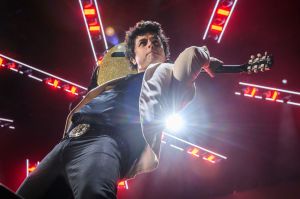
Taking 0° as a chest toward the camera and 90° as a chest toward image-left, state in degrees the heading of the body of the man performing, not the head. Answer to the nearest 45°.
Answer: approximately 45°

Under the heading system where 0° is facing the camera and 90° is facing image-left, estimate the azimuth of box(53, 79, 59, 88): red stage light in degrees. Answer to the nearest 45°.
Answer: approximately 0°

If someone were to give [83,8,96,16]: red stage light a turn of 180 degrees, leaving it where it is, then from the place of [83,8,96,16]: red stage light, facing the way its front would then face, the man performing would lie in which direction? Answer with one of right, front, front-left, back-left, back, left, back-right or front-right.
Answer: back

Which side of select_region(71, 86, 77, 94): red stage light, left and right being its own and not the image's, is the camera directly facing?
front

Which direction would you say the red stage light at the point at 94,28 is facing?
toward the camera

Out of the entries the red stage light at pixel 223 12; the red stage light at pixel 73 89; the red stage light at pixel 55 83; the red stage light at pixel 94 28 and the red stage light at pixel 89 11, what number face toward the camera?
5

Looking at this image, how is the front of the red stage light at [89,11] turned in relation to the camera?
facing the viewer

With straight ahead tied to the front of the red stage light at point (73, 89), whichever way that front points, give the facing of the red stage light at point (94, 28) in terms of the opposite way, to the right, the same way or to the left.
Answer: the same way

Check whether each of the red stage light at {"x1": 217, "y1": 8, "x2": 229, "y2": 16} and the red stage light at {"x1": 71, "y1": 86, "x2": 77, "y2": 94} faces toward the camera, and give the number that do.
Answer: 2
